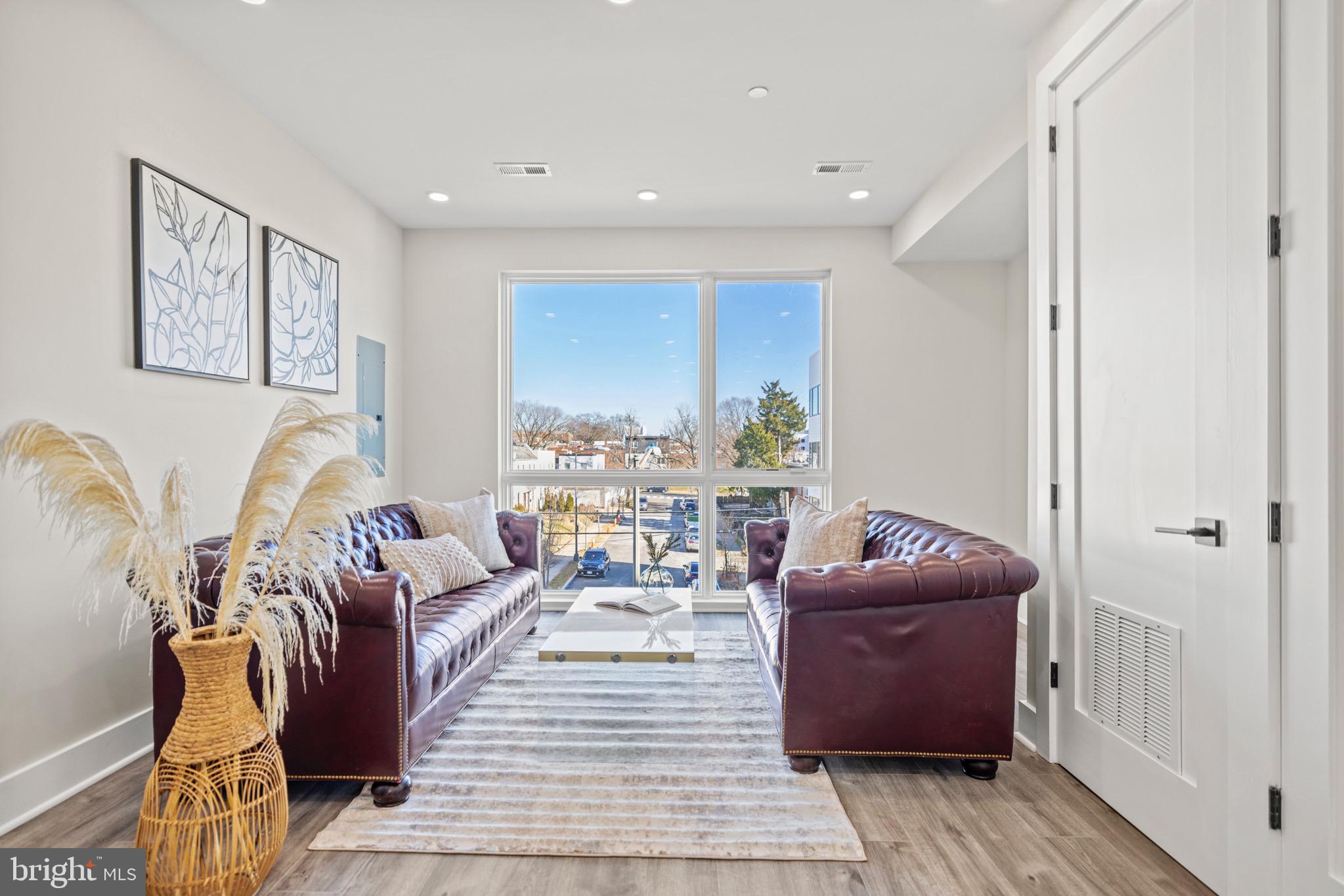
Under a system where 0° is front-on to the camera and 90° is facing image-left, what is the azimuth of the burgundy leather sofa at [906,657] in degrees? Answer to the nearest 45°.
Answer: approximately 90°

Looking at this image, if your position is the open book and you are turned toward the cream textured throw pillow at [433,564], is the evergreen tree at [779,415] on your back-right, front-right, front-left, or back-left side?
back-right

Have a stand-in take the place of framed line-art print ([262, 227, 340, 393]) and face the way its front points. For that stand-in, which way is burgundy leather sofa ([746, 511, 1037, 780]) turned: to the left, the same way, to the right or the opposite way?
the opposite way

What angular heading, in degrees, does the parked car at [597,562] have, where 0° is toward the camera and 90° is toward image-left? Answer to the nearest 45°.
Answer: approximately 0°

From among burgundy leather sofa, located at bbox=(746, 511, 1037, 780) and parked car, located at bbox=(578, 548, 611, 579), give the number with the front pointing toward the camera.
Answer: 1

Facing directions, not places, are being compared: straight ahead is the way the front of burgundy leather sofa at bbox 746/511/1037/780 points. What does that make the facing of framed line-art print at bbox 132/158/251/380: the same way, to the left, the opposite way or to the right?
the opposite way

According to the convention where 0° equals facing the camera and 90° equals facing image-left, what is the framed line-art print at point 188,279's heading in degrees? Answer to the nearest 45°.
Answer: approximately 315°
